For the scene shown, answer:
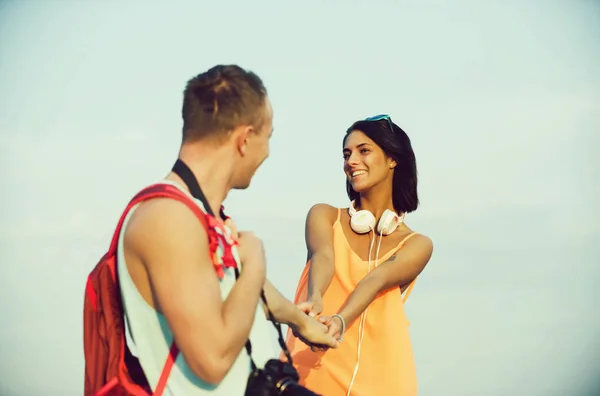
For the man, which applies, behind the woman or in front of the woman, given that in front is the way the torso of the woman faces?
in front

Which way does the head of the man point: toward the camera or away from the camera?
away from the camera

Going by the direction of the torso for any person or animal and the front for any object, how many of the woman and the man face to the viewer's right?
1

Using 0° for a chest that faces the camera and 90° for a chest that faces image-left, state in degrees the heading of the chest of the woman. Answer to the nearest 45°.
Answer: approximately 45°

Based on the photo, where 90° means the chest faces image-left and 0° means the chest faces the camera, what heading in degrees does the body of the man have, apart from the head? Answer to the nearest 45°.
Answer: approximately 270°

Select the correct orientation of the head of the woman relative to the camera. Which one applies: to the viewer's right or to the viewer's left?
to the viewer's left
